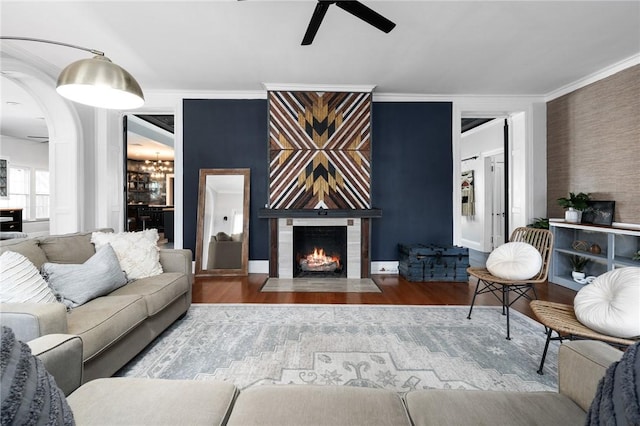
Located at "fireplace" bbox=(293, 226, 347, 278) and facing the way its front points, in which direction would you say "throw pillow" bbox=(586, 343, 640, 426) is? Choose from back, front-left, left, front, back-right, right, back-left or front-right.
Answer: front

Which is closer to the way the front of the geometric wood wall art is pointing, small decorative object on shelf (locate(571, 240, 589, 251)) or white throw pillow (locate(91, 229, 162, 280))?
the white throw pillow

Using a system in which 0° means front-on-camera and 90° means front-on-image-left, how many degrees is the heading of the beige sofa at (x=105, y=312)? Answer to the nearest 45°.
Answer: approximately 315°

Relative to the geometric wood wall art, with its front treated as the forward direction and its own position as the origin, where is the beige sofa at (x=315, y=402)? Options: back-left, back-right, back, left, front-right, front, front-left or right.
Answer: front

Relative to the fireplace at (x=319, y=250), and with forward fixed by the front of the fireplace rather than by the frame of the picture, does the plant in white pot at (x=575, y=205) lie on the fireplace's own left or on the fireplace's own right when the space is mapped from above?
on the fireplace's own left

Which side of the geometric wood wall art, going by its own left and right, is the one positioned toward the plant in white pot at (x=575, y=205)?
left

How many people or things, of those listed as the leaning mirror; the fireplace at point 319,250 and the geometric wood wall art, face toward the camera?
3

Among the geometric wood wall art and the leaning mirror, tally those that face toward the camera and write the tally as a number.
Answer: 2

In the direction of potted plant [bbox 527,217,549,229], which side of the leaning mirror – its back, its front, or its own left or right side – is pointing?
left

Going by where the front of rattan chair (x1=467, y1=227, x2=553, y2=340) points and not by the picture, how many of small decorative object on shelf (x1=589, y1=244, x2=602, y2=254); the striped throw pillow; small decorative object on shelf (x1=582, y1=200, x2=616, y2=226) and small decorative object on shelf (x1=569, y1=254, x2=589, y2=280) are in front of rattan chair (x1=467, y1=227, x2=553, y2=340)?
1

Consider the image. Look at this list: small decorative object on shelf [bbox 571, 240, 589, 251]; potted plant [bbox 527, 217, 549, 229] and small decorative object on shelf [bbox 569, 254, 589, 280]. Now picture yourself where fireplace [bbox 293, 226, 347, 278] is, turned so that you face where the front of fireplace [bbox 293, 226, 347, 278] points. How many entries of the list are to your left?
3

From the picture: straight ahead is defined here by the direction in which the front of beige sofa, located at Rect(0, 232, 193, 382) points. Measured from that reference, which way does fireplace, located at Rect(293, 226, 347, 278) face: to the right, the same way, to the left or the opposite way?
to the right

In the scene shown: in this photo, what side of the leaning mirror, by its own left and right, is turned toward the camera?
front

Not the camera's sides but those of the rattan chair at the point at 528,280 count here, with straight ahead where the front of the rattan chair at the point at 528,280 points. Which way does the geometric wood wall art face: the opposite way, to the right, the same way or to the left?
to the left

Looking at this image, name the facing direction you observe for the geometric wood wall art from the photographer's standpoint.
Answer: facing the viewer

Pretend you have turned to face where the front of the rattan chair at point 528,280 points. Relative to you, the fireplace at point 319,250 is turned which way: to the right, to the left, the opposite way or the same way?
to the left

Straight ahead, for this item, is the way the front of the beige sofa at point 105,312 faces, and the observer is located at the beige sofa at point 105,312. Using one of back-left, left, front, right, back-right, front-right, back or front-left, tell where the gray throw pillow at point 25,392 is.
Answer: front-right

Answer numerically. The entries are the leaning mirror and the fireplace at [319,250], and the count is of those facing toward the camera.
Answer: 2

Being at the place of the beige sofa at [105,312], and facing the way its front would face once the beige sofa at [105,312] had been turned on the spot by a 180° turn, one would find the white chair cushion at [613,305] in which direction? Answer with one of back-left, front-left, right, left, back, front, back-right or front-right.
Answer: back

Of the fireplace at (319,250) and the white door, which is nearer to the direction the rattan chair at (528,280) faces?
the fireplace

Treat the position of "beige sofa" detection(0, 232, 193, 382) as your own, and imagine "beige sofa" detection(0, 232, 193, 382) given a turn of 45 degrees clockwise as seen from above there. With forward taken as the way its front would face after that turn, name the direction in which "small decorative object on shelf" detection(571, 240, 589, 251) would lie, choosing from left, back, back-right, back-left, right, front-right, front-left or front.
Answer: left

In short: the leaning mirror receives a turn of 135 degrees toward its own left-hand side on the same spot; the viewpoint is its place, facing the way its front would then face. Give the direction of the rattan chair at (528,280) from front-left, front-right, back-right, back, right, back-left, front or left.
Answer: right

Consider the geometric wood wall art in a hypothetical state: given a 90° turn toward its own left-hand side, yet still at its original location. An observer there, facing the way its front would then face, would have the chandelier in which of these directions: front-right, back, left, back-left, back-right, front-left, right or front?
back-left

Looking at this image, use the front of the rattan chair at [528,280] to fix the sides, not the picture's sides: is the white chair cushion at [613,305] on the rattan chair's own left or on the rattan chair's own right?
on the rattan chair's own left
